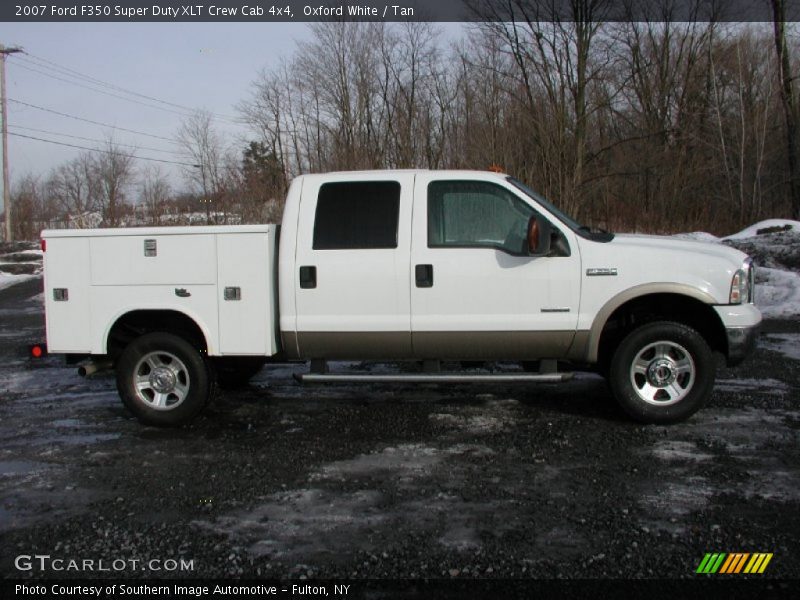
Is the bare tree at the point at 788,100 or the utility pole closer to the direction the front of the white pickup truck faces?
the bare tree

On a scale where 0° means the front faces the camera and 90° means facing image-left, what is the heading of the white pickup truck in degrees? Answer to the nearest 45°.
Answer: approximately 270°

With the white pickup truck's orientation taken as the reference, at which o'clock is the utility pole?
The utility pole is roughly at 8 o'clock from the white pickup truck.

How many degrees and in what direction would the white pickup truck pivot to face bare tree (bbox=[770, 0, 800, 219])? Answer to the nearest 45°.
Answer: approximately 45° to its left
